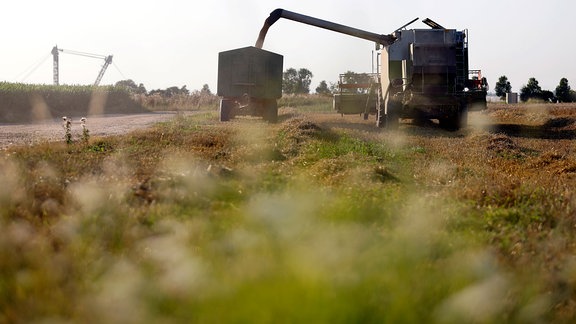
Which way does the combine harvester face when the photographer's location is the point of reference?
facing away from the viewer
